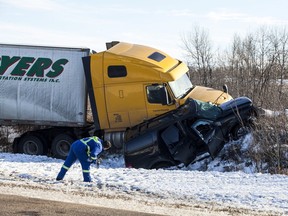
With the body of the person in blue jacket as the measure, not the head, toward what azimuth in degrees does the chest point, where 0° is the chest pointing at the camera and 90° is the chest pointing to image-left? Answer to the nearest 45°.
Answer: approximately 270°

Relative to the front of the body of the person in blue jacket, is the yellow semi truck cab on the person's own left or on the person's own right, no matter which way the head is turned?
on the person's own left

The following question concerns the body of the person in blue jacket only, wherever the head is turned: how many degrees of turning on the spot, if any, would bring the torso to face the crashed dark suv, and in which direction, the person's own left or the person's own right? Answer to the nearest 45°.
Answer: approximately 45° to the person's own left
